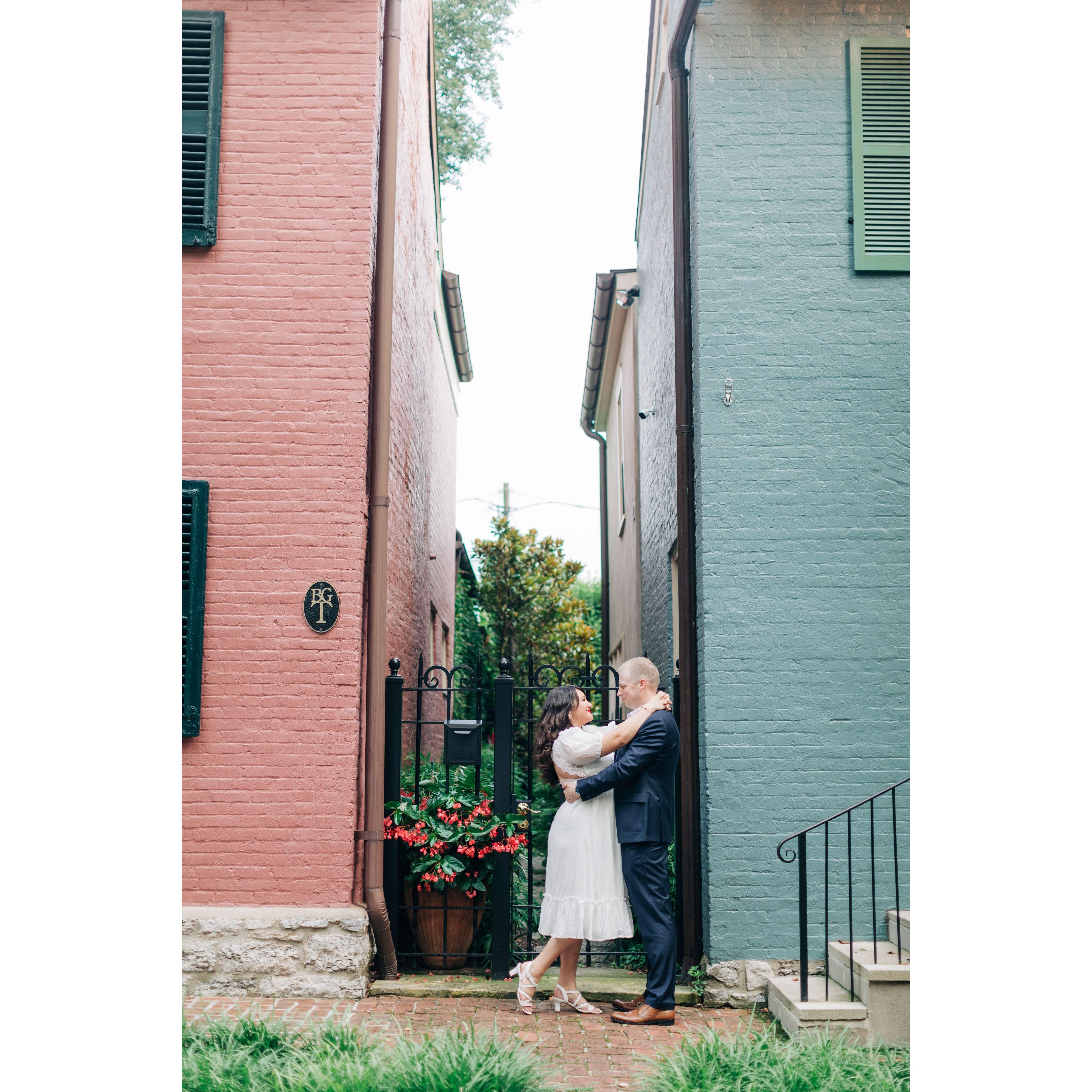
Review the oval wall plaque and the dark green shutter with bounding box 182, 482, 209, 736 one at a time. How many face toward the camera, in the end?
2

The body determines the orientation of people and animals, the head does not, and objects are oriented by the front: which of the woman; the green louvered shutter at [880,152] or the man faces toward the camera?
the green louvered shutter

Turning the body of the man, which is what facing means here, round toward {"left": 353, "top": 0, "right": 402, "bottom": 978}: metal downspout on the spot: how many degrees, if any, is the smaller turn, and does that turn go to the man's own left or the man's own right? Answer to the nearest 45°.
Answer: approximately 45° to the man's own right

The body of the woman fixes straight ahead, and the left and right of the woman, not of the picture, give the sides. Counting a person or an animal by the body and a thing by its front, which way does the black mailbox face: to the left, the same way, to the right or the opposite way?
to the right

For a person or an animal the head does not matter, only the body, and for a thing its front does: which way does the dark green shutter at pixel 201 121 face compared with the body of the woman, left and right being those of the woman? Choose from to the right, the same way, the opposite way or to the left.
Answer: to the right

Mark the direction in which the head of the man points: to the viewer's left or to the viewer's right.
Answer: to the viewer's left

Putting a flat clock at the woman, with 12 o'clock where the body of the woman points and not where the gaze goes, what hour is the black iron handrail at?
The black iron handrail is roughly at 12 o'clock from the woman.

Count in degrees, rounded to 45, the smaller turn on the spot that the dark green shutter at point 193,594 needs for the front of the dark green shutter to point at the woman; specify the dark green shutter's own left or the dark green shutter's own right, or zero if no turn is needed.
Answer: approximately 45° to the dark green shutter's own left

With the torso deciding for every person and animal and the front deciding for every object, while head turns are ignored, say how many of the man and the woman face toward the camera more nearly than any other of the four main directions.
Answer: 0

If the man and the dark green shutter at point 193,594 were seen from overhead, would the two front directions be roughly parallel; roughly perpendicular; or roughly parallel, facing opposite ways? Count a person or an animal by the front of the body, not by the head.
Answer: roughly perpendicular

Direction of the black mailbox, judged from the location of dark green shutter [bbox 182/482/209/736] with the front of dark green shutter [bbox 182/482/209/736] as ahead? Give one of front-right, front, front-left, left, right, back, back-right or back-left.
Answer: left

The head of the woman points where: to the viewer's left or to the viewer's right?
to the viewer's right

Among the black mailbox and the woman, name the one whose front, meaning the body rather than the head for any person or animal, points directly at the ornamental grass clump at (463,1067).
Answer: the black mailbox

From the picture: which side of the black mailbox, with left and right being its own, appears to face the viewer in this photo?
front

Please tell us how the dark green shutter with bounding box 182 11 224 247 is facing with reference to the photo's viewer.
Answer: facing the viewer

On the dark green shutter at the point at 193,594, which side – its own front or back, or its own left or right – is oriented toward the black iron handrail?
left

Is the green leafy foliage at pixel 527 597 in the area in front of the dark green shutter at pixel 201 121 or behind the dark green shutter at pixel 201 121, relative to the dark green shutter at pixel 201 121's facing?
behind

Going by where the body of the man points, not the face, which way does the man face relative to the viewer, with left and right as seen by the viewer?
facing to the left of the viewer

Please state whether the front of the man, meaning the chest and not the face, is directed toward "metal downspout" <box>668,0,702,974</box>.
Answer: no

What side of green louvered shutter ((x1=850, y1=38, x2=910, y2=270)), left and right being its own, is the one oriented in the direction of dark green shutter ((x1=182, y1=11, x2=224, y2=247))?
right
